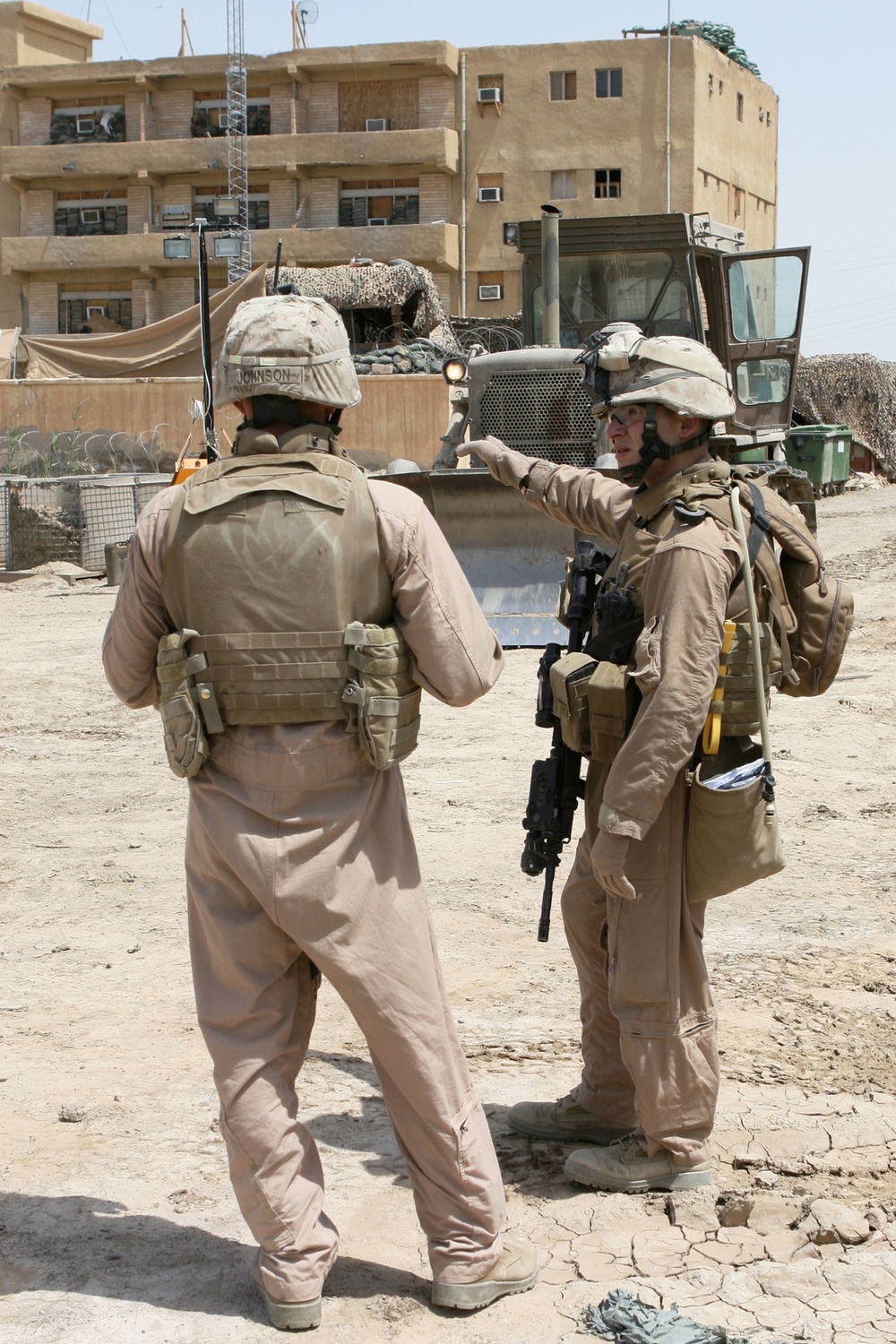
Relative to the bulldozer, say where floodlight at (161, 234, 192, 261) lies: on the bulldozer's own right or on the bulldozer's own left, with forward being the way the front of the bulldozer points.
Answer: on the bulldozer's own right

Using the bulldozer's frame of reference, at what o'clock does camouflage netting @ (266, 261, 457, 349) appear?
The camouflage netting is roughly at 4 o'clock from the bulldozer.

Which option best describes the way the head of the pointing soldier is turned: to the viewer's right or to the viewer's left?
to the viewer's left

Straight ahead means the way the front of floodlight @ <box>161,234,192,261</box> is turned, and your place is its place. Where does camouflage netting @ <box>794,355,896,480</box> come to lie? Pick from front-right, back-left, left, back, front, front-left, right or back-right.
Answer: back-left

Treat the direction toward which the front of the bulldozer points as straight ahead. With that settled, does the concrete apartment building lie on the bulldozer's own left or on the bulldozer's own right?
on the bulldozer's own right

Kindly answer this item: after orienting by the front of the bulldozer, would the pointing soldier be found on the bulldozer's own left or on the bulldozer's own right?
on the bulldozer's own left

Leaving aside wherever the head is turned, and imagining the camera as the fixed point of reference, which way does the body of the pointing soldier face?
to the viewer's left

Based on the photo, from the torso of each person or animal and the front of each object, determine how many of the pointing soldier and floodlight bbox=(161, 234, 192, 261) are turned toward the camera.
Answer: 1

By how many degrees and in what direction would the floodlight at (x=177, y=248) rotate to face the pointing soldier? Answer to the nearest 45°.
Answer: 0° — it already faces them

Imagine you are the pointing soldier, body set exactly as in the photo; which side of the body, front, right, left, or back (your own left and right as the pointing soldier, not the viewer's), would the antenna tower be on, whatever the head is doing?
right

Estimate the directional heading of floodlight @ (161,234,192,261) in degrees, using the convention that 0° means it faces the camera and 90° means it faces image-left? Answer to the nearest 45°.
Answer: approximately 0°
